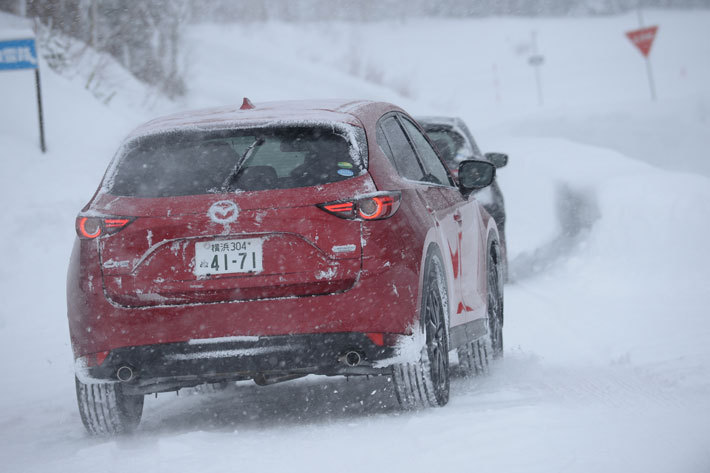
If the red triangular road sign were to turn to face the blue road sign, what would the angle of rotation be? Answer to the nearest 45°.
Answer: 0° — it already faces it

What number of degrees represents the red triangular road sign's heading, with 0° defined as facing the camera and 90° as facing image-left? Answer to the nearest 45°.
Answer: approximately 0°

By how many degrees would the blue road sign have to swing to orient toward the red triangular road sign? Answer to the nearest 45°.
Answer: approximately 135° to its left

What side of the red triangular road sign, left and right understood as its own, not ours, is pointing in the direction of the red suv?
front

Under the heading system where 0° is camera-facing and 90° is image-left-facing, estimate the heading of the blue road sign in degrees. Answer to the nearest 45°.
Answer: approximately 0°

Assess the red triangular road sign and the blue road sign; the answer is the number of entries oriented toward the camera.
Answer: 2

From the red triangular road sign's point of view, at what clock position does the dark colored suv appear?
The dark colored suv is roughly at 12 o'clock from the red triangular road sign.
